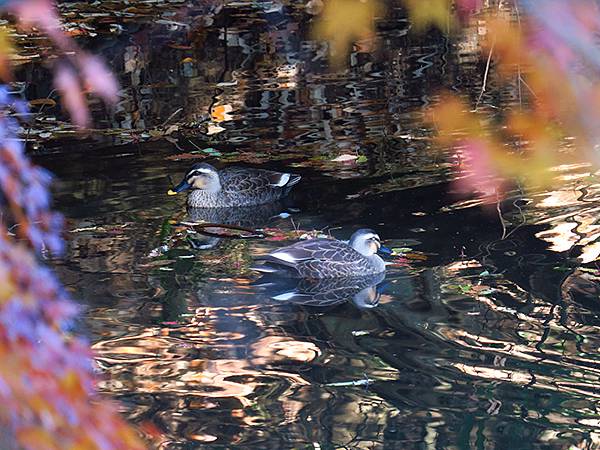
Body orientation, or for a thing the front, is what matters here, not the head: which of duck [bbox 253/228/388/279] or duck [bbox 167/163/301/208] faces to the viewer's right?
duck [bbox 253/228/388/279]

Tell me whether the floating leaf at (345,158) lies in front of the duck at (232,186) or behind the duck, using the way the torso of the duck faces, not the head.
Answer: behind

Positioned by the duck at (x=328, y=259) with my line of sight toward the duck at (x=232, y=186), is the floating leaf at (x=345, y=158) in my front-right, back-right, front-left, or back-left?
front-right

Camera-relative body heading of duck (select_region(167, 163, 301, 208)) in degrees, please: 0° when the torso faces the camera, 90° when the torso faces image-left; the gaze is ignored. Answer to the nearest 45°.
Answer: approximately 90°

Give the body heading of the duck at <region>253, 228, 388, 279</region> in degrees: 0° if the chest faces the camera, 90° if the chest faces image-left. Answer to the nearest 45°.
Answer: approximately 270°

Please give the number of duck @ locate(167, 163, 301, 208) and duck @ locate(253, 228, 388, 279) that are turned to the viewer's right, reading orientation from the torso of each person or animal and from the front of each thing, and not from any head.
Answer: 1

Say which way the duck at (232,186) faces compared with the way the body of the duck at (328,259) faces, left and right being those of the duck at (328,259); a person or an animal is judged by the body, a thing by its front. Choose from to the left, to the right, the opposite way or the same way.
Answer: the opposite way

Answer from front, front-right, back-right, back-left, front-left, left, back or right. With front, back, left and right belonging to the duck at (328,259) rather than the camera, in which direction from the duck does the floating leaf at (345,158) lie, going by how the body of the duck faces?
left

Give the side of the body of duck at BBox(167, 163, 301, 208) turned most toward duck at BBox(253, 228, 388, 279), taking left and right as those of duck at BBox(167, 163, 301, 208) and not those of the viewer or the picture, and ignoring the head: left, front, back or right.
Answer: left
